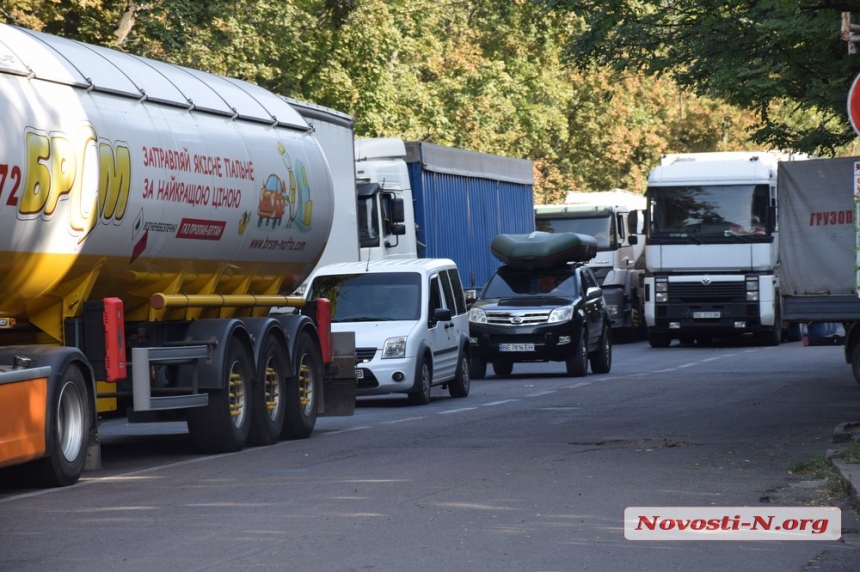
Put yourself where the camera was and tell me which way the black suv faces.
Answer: facing the viewer

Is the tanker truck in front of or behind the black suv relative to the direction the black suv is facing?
in front

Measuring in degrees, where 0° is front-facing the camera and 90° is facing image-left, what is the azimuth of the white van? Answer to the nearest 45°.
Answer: approximately 0°

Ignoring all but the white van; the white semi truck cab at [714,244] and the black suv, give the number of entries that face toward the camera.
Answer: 3

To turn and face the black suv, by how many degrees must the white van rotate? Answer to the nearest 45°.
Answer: approximately 135° to its left

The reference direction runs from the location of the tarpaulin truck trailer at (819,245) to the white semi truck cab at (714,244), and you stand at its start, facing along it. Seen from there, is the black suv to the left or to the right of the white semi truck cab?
left

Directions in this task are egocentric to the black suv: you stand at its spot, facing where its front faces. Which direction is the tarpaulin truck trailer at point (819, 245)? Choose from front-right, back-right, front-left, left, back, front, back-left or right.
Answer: front-left

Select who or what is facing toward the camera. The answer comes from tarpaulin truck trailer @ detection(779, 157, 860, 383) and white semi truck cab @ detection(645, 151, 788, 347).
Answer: the white semi truck cab

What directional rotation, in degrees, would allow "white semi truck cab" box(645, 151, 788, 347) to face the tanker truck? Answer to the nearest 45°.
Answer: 0° — it already faces it
